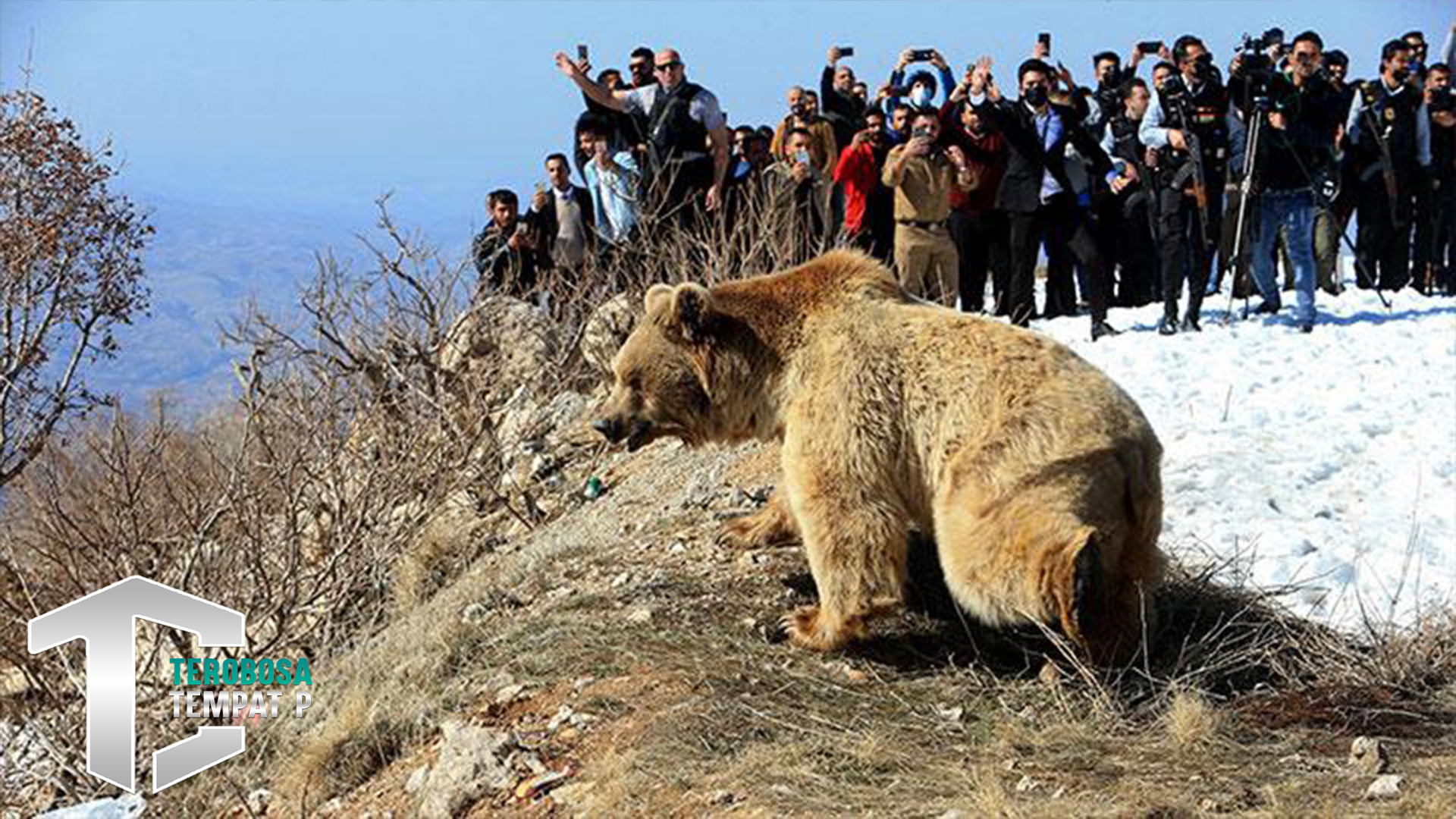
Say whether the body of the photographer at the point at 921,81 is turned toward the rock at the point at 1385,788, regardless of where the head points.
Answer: yes

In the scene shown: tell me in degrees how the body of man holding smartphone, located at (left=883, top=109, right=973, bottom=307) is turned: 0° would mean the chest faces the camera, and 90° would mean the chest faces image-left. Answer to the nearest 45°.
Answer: approximately 0°

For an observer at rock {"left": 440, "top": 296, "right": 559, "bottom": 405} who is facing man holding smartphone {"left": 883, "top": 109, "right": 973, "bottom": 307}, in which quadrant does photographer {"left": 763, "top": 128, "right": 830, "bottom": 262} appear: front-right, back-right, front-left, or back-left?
front-left

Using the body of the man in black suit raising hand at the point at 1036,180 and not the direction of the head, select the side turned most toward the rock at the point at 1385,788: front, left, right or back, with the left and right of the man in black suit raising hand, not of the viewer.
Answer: front

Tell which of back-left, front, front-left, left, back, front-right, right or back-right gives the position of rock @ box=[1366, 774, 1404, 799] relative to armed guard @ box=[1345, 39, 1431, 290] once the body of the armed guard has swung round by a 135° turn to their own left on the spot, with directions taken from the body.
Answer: back-right

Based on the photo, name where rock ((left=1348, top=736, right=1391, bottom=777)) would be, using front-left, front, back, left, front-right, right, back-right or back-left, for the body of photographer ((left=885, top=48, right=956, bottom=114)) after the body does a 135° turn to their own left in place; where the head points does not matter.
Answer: back-right

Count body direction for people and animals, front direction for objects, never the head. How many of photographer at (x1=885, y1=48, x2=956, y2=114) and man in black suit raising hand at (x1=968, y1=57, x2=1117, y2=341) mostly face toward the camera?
2

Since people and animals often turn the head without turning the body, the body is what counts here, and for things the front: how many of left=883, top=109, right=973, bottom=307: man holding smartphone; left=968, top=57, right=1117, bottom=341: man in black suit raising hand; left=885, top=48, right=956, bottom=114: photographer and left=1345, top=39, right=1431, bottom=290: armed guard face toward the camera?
4

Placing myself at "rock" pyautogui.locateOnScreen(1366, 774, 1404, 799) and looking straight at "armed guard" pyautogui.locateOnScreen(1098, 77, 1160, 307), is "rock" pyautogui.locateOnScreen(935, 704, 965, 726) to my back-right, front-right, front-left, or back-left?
front-left

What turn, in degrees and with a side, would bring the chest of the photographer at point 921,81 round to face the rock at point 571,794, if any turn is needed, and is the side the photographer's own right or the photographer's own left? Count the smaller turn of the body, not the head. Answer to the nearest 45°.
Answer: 0° — they already face it

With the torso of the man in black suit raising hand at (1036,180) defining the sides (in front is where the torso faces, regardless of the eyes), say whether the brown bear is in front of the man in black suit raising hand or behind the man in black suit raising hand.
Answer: in front

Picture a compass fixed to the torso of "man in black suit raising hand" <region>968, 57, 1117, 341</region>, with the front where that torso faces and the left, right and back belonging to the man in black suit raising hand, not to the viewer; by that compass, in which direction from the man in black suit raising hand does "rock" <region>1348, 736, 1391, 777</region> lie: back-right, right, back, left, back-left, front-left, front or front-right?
front

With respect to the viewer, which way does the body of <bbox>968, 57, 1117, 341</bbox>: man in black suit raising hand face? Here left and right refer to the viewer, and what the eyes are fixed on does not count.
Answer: facing the viewer

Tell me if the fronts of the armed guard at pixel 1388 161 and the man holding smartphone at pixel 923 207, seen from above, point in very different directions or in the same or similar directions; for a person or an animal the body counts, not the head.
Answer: same or similar directions

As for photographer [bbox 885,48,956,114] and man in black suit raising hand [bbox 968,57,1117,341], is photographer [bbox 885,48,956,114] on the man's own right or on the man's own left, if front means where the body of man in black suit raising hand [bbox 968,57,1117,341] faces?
on the man's own right

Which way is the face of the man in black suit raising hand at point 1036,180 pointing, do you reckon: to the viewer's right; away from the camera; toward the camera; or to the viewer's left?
toward the camera

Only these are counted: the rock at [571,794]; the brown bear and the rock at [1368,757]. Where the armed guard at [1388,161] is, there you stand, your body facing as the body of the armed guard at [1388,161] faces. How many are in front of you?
3

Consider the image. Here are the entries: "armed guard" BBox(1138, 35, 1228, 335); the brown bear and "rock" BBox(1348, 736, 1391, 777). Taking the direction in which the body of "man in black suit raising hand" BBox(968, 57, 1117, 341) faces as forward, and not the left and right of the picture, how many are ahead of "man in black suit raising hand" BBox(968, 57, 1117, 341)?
2

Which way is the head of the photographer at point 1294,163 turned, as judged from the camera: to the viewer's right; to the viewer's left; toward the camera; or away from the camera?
toward the camera

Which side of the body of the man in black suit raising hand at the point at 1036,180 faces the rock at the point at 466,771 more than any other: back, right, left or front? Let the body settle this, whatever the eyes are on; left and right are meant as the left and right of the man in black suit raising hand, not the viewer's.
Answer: front

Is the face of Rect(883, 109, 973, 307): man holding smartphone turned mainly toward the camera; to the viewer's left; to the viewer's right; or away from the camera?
toward the camera

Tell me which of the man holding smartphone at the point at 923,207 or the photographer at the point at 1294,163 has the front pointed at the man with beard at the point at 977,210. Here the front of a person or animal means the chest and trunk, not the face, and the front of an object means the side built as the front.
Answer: the photographer
